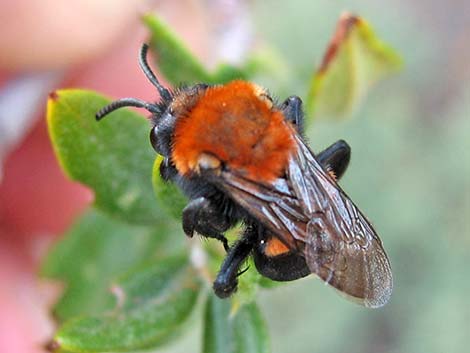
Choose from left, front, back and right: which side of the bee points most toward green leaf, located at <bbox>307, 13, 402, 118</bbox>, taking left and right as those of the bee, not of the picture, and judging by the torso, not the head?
right

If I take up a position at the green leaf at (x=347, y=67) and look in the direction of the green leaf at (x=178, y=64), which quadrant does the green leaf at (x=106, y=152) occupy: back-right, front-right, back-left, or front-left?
front-left

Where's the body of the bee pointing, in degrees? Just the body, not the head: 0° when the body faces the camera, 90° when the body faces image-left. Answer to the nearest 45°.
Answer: approximately 135°

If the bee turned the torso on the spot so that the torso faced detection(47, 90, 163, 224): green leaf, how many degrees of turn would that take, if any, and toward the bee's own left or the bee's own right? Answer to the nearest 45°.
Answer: approximately 45° to the bee's own left

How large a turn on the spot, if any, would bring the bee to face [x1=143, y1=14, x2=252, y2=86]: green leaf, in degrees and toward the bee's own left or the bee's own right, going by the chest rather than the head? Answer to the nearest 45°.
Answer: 0° — it already faces it
